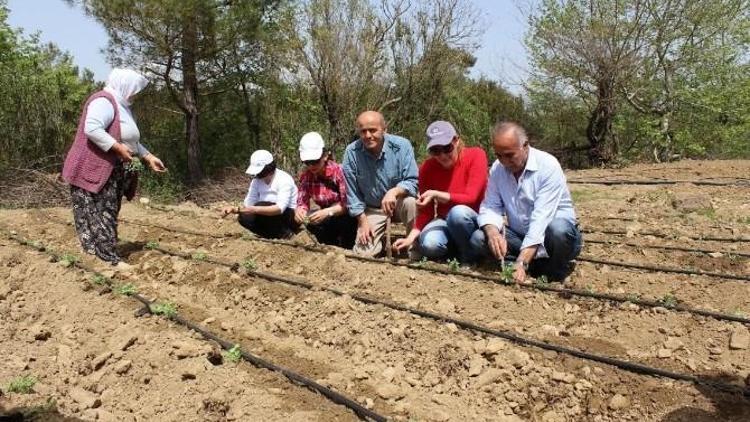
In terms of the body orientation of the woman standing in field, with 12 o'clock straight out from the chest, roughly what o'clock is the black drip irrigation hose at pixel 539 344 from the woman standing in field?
The black drip irrigation hose is roughly at 2 o'clock from the woman standing in field.

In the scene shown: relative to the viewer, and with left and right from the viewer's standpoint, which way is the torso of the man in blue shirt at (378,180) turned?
facing the viewer

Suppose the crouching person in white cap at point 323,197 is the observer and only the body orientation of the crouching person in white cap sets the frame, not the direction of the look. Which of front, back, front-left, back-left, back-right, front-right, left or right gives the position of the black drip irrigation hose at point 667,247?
back-left

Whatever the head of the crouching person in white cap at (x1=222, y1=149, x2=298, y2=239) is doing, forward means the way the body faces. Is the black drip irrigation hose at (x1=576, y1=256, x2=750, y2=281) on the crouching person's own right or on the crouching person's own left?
on the crouching person's own left

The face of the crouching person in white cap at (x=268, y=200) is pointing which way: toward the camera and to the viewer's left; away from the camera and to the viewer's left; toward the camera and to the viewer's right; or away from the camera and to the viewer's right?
toward the camera and to the viewer's left

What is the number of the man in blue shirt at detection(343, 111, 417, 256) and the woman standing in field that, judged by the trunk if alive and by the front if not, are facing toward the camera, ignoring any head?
1

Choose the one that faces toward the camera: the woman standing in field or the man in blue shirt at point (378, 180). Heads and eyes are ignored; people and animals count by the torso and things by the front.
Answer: the man in blue shirt

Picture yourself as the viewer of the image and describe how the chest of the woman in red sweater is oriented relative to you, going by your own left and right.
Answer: facing the viewer and to the left of the viewer

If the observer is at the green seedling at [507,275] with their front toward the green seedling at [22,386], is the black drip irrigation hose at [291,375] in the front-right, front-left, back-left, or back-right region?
front-left

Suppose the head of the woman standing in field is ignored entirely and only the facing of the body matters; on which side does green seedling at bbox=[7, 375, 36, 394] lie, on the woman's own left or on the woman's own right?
on the woman's own right

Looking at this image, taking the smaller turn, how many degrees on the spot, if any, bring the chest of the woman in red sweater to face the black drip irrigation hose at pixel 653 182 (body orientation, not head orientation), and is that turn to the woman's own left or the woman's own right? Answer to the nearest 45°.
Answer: approximately 180°

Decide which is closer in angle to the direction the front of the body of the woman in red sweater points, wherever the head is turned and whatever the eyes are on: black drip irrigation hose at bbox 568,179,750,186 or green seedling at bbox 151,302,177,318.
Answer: the green seedling
